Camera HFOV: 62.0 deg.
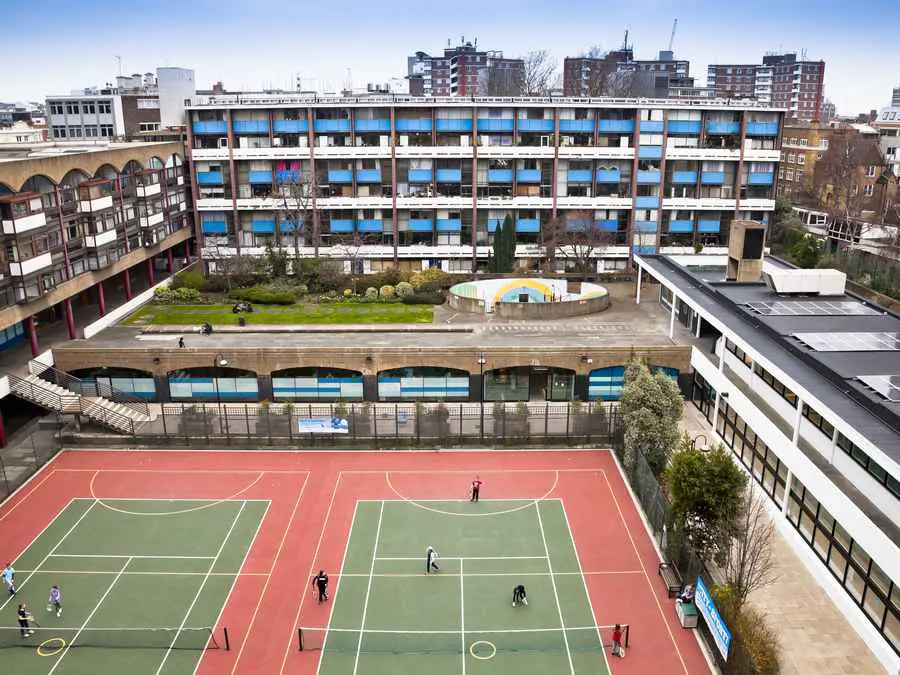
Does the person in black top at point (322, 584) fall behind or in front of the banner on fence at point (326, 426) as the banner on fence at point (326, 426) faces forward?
in front

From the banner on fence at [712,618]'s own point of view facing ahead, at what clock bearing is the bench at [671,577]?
The bench is roughly at 2 o'clock from the banner on fence.

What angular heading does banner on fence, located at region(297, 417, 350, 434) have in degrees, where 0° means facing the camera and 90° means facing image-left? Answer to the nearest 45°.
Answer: approximately 0°

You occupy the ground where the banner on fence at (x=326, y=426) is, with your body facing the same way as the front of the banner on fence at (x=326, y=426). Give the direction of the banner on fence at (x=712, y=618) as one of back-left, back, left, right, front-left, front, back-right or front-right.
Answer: front-left

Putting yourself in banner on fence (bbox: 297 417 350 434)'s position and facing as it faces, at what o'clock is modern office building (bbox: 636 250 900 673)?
The modern office building is roughly at 10 o'clock from the banner on fence.

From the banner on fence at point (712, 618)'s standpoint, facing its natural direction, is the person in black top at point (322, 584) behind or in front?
in front

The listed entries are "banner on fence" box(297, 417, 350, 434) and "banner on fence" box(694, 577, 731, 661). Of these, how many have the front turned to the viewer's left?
1

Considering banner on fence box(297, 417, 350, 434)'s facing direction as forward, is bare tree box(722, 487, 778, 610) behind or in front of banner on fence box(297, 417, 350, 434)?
in front

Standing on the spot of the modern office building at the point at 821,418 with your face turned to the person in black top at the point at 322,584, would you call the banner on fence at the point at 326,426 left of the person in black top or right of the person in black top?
right

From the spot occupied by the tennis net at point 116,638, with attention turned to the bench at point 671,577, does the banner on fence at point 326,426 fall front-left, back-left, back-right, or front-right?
front-left

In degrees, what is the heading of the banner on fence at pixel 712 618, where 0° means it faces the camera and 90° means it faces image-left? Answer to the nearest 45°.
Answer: approximately 90°

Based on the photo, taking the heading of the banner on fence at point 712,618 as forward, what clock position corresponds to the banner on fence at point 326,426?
the banner on fence at point 326,426 is roughly at 1 o'clock from the banner on fence at point 712,618.

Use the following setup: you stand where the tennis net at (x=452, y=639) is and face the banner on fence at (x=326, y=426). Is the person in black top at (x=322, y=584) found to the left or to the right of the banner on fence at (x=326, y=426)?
left

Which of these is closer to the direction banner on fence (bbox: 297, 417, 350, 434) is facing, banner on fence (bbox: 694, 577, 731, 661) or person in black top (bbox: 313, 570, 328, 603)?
the person in black top

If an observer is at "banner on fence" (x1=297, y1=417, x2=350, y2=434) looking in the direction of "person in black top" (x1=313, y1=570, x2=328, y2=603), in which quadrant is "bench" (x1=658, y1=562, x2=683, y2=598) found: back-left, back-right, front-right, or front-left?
front-left
